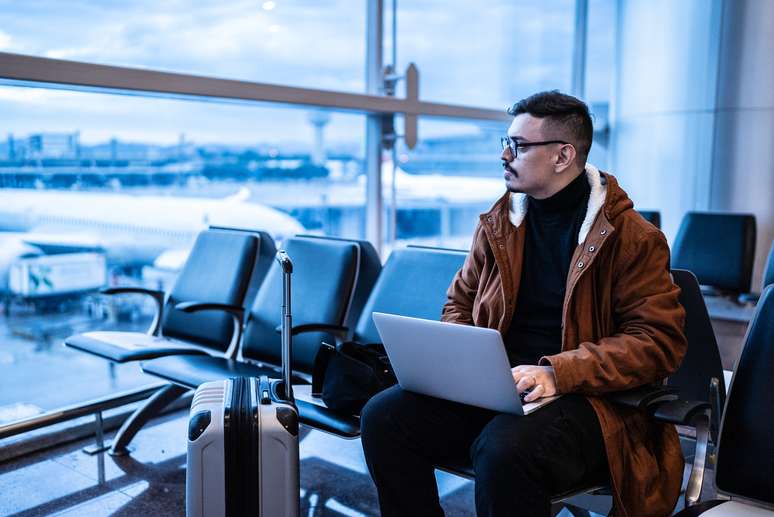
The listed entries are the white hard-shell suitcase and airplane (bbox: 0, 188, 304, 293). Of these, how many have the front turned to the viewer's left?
1

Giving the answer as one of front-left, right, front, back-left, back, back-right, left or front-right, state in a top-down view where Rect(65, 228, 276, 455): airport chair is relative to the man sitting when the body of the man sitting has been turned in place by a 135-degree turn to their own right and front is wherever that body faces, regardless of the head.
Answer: front-left

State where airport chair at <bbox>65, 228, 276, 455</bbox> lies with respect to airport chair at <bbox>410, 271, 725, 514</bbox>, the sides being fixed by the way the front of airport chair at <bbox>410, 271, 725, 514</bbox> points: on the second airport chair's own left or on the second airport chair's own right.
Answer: on the second airport chair's own right

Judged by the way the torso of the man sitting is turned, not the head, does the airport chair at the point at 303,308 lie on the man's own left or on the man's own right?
on the man's own right

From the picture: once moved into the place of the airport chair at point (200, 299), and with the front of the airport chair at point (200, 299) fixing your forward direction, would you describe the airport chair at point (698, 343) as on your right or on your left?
on your left

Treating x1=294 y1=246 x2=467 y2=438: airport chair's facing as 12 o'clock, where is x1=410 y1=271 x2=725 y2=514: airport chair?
x1=410 y1=271 x2=725 y2=514: airport chair is roughly at 9 o'clock from x1=294 y1=246 x2=467 y2=438: airport chair.

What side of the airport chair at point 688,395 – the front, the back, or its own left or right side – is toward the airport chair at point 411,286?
right

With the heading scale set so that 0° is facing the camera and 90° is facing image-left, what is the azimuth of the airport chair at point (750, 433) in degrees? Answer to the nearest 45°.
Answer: approximately 45°

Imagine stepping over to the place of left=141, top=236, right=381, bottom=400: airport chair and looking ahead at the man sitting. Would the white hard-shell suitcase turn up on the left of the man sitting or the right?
right
